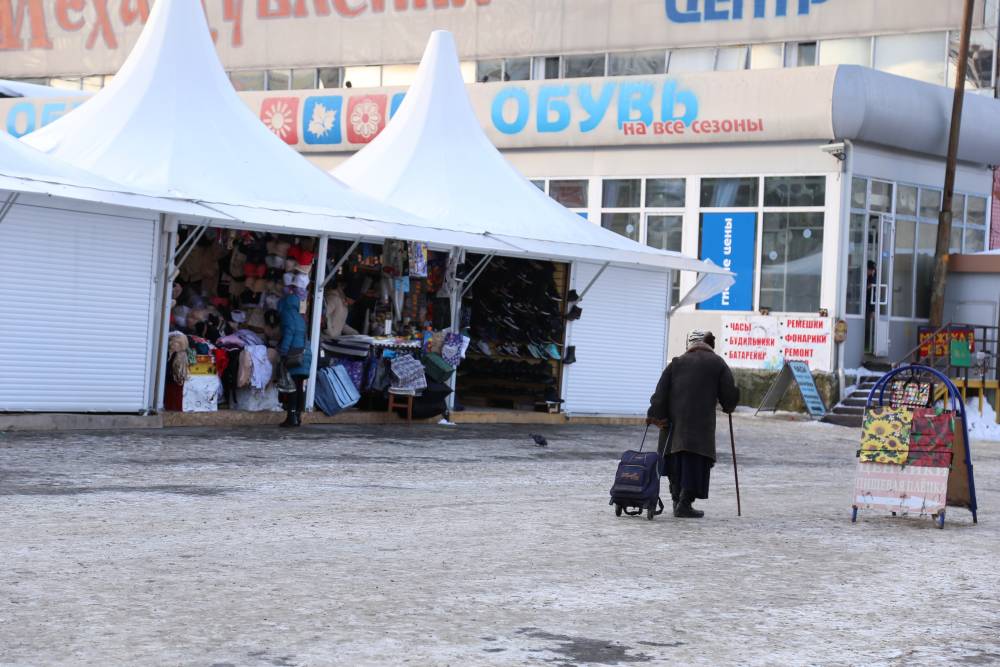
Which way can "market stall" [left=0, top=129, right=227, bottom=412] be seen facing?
toward the camera

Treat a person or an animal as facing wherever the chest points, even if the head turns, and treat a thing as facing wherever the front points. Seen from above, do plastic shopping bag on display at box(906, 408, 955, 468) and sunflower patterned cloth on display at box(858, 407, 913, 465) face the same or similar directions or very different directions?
same or similar directions

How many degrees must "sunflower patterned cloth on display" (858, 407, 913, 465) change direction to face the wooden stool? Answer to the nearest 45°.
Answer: approximately 135° to its right

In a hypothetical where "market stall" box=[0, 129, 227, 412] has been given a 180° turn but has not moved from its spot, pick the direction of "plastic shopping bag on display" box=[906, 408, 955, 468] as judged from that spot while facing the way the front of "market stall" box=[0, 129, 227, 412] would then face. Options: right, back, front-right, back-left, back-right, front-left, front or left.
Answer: back-right

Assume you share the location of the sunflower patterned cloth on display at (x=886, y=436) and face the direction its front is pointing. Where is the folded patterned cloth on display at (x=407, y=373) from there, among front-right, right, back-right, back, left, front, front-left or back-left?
back-right

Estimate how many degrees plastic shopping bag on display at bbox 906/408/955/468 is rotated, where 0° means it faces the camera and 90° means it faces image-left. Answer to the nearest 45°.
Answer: approximately 0°

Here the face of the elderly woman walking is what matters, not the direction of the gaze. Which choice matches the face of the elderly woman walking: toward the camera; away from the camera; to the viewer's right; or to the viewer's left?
away from the camera

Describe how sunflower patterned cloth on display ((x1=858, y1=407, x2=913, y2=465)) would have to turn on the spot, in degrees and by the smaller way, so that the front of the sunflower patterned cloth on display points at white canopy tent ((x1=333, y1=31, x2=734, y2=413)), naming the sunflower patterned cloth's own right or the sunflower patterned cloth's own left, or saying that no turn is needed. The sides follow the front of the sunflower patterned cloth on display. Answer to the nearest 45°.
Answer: approximately 135° to the sunflower patterned cloth's own right

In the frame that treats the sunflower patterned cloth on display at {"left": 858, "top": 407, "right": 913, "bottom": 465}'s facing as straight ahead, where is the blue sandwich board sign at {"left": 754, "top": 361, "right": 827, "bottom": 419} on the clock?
The blue sandwich board sign is roughly at 6 o'clock from the sunflower patterned cloth on display.
